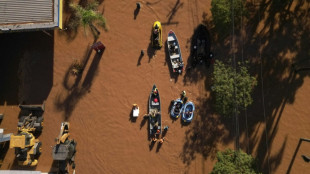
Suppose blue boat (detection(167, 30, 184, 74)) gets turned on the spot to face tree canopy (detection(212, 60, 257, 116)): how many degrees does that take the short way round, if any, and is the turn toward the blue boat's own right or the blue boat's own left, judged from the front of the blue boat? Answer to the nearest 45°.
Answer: approximately 135° to the blue boat's own right

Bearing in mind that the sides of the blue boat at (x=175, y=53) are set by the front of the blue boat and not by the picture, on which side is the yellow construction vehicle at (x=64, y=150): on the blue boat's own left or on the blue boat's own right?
on the blue boat's own left

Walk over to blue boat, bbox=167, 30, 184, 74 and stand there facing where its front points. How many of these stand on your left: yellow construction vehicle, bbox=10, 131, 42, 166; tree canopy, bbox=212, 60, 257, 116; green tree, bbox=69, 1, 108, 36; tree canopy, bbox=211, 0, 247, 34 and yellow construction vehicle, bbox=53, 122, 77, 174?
3

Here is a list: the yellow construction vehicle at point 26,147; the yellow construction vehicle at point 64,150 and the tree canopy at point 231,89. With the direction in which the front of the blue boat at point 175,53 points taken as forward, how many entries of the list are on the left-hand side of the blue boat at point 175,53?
2

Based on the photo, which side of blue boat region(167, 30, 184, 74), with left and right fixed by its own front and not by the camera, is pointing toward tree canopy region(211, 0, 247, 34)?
right

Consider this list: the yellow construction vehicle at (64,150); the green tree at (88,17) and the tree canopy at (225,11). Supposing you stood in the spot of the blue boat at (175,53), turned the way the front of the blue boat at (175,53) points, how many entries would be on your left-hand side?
2

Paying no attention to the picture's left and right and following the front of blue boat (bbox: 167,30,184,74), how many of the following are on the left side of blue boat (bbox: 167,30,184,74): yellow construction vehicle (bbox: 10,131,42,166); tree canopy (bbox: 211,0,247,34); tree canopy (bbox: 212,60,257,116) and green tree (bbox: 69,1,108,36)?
2

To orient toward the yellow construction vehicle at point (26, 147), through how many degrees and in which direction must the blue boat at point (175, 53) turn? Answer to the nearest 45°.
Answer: approximately 90° to its left

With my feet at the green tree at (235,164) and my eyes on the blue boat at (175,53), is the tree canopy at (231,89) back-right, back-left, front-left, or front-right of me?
front-right

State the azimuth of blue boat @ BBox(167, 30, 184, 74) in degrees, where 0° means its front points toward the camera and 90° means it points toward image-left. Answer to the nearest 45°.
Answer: approximately 180°

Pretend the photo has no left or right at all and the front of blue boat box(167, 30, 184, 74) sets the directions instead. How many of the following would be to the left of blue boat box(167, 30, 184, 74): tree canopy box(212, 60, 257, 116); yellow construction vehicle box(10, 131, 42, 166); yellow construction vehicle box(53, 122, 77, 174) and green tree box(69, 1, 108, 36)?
3

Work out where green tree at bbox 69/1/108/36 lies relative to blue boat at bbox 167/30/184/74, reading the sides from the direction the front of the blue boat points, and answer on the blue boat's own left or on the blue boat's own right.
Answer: on the blue boat's own left
